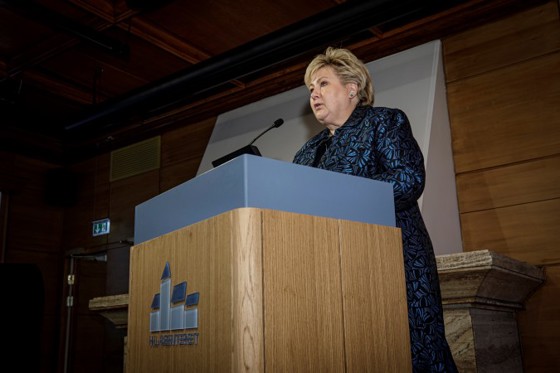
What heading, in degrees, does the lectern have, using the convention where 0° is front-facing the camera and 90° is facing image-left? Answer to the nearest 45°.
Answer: approximately 45°

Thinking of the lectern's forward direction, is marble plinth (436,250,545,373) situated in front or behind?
behind

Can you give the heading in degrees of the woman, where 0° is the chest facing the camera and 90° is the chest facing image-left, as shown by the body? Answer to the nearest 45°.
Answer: approximately 45°

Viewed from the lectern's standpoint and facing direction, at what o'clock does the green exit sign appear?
The green exit sign is roughly at 4 o'clock from the lectern.
